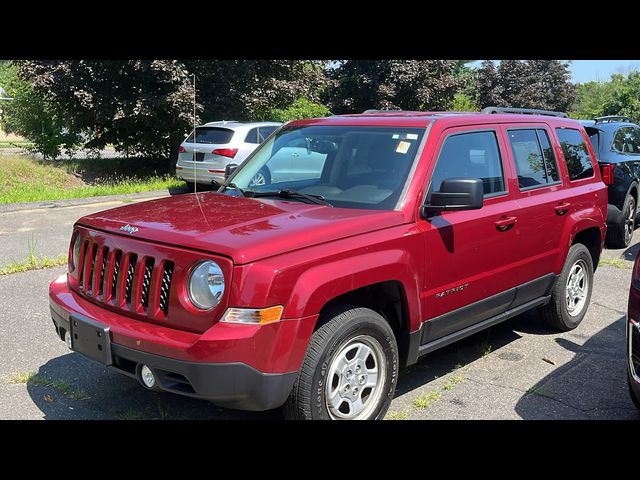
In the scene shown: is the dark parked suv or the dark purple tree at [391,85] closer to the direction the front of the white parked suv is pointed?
the dark purple tree

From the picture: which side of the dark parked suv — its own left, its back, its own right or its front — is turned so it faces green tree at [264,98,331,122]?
left

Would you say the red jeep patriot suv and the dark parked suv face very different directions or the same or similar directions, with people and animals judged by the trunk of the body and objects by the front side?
very different directions

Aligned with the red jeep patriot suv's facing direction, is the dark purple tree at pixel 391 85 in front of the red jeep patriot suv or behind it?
behind

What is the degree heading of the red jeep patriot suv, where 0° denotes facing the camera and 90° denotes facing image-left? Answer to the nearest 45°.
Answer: approximately 45°

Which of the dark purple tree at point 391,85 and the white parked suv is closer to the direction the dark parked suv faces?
the dark purple tree

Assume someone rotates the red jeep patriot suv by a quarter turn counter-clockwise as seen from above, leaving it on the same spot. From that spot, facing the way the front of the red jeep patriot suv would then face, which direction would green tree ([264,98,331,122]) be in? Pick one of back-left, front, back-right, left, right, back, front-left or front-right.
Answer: back-left

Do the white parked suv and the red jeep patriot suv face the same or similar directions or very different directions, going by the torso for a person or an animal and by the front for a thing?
very different directions

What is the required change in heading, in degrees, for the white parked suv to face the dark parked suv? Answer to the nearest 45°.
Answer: approximately 90° to its right

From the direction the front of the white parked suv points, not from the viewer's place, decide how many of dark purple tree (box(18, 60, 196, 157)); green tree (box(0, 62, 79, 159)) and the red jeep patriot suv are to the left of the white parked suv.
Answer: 2

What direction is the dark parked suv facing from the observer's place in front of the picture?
facing away from the viewer and to the right of the viewer

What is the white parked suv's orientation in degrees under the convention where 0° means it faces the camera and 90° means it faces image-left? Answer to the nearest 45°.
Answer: approximately 225°
